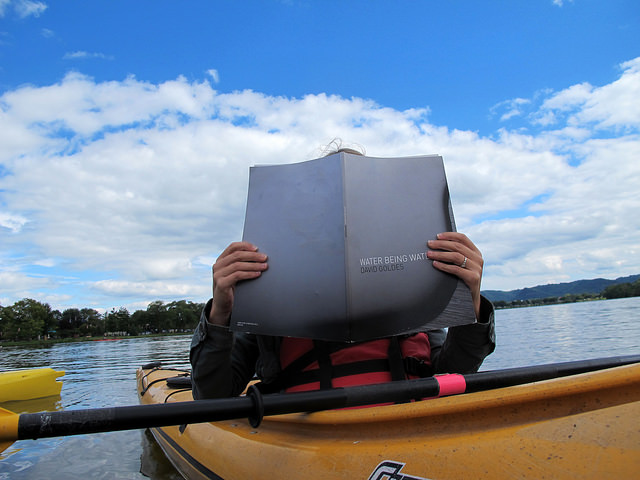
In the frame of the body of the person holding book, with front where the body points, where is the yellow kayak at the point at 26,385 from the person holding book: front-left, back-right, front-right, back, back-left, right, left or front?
back-right

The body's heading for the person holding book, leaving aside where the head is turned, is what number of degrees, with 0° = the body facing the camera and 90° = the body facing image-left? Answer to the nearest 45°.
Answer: approximately 0°
